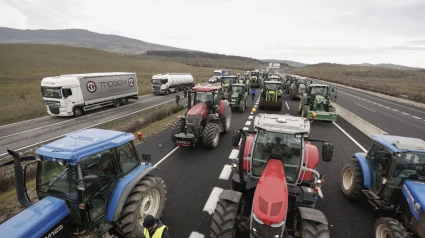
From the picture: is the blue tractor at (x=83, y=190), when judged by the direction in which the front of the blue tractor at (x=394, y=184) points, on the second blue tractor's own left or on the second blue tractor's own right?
on the second blue tractor's own right

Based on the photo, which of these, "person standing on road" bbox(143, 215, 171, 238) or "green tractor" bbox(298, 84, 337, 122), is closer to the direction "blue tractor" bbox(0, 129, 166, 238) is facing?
the person standing on road

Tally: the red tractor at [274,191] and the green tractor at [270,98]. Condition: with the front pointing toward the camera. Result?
2

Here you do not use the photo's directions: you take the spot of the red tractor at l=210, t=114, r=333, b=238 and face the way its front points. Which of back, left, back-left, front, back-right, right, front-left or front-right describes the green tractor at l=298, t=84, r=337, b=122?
back

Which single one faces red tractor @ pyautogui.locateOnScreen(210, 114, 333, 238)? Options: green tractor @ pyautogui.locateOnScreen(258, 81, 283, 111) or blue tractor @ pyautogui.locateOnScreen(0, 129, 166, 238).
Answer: the green tractor

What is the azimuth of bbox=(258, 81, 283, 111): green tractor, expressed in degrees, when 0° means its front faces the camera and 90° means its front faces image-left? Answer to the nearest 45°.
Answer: approximately 0°

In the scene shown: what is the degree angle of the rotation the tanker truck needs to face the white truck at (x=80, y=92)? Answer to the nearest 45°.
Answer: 0° — it already faces it

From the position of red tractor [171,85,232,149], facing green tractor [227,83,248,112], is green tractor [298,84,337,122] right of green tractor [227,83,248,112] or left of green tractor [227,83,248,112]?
right

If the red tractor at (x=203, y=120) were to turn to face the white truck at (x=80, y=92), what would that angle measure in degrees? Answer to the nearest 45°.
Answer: approximately 90° to its right

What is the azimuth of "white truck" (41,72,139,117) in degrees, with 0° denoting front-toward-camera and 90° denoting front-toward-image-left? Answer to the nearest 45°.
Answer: approximately 45°

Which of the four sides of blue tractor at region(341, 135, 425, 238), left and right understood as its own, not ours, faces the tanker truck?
back

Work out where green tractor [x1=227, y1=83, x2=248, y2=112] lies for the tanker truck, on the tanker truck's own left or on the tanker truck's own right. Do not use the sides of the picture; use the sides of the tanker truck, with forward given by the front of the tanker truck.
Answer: on the tanker truck's own left
